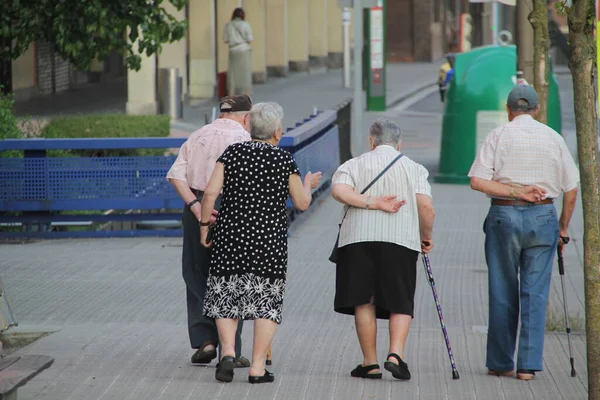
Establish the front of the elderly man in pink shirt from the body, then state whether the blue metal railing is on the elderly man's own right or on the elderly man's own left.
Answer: on the elderly man's own left

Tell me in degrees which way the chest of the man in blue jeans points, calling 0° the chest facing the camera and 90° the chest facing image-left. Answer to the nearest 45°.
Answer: approximately 180°

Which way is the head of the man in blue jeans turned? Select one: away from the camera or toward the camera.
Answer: away from the camera

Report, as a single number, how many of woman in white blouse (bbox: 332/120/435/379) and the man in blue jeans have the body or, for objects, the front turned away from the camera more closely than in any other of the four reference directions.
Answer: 2

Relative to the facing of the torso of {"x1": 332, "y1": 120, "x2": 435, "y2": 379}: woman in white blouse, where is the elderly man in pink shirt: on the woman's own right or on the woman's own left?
on the woman's own left

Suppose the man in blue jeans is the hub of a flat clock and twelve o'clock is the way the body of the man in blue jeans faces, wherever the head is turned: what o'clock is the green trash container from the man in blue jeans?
The green trash container is roughly at 12 o'clock from the man in blue jeans.

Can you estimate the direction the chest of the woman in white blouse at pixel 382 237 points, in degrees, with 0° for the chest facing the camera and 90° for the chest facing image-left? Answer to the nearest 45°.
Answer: approximately 180°

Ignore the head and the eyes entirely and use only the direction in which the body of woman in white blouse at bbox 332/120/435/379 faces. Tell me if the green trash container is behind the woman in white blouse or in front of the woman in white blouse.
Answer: in front

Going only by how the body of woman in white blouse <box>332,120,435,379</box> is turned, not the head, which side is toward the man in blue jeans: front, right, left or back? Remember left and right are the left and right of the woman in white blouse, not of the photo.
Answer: right

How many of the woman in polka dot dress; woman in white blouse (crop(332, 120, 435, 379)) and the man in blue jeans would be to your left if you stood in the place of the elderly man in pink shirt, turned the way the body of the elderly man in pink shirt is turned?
0

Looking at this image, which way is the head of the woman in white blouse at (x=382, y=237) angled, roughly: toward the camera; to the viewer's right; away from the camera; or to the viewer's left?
away from the camera

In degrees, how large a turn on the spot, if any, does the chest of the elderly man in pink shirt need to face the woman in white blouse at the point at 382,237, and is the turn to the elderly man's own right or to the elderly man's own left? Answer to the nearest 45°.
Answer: approximately 90° to the elderly man's own right

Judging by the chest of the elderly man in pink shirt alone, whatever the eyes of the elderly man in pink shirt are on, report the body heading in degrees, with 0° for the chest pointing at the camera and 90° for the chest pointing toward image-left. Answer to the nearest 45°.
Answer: approximately 225°
